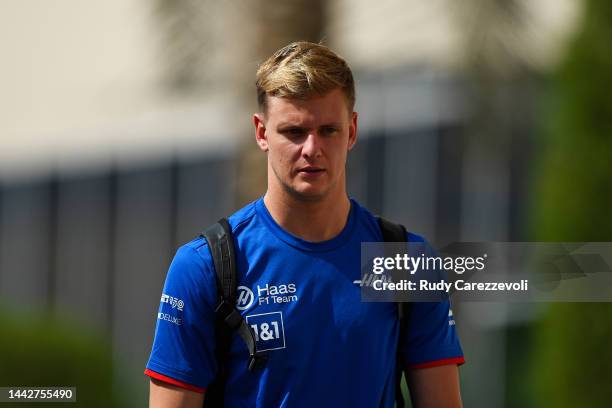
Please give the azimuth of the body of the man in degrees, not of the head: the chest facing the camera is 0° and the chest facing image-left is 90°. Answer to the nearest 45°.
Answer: approximately 0°
